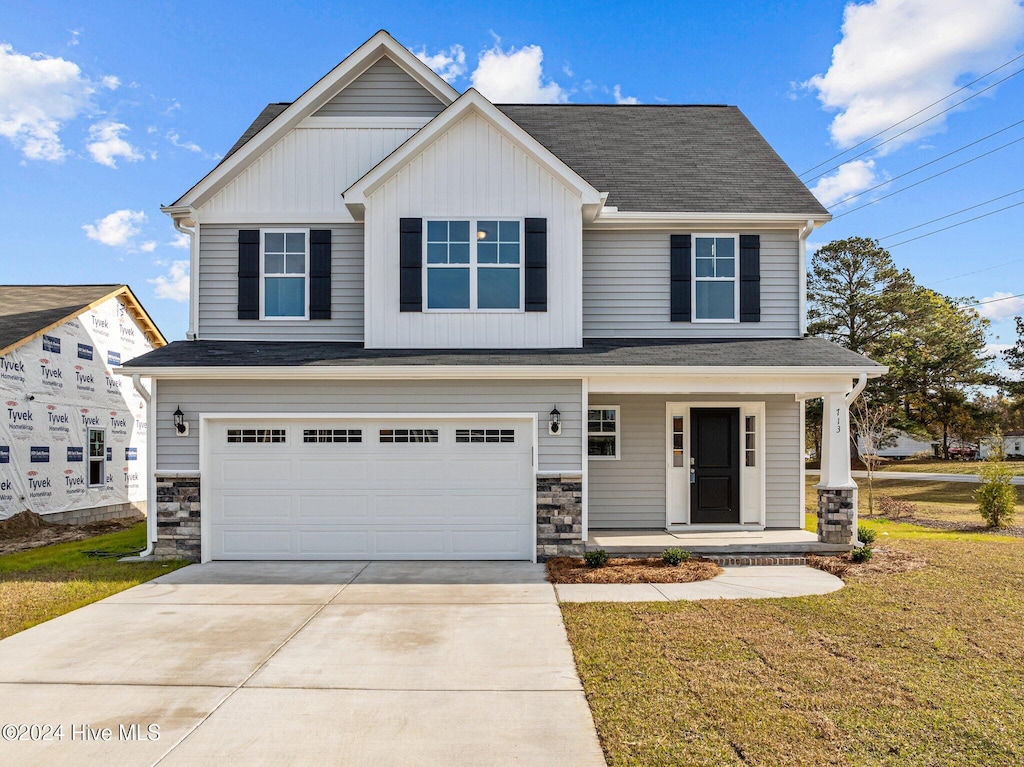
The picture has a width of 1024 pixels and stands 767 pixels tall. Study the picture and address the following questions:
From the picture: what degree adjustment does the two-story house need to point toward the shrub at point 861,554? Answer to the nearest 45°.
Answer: approximately 90° to its left

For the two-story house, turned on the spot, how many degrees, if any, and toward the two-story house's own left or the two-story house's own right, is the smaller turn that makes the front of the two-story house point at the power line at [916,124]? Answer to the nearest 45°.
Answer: approximately 135° to the two-story house's own left

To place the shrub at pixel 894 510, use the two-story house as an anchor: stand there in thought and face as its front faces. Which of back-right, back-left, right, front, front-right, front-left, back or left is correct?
back-left

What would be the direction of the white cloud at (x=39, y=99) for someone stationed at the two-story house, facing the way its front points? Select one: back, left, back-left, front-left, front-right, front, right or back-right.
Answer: back-right

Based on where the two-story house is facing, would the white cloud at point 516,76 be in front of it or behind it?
behind

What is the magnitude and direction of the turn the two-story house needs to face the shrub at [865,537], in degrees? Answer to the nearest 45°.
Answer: approximately 90° to its left

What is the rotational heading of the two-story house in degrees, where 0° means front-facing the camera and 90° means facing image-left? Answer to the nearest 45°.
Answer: approximately 0°
